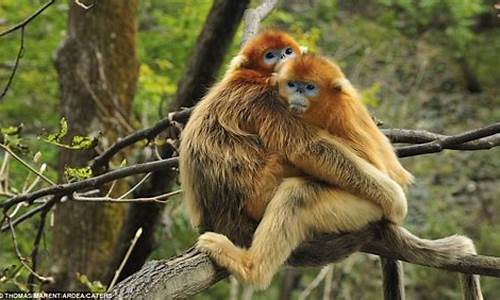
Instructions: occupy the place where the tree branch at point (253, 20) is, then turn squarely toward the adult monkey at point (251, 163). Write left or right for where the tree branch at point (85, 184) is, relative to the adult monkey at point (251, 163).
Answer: right

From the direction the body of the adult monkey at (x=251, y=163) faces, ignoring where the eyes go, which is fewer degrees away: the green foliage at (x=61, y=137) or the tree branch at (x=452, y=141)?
the tree branch

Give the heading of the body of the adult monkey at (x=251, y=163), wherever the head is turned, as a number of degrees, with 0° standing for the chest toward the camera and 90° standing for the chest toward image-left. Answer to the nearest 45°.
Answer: approximately 270°

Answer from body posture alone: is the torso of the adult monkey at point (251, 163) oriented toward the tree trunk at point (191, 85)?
no

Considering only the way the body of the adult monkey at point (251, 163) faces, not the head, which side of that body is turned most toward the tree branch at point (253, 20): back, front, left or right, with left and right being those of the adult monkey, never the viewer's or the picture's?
left
